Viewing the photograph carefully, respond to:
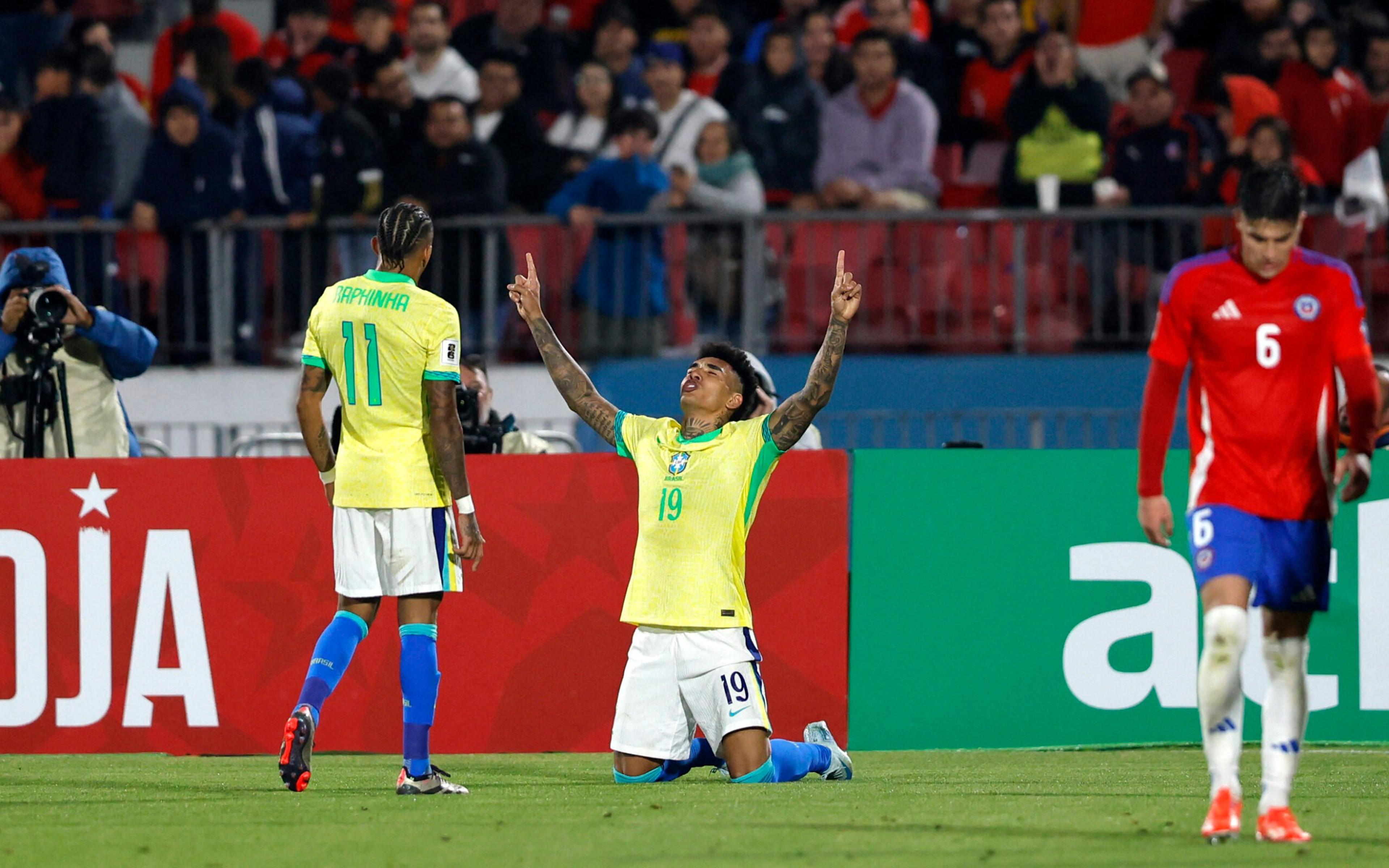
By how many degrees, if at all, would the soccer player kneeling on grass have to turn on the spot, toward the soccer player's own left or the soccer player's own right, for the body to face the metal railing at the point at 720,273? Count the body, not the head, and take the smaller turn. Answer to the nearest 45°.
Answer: approximately 135° to the soccer player's own right

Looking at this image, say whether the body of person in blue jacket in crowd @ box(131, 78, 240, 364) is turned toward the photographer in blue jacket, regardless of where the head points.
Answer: yes

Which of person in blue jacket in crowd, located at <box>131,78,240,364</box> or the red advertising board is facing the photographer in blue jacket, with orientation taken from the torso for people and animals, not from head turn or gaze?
the person in blue jacket in crowd

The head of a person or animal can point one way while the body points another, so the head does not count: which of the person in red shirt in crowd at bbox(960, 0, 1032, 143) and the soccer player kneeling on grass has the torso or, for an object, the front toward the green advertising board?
the person in red shirt in crowd

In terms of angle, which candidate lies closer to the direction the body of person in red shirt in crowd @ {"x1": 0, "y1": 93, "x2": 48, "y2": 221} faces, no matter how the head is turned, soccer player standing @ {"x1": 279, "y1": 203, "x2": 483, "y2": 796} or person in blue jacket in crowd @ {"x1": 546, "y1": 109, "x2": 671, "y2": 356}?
the soccer player standing

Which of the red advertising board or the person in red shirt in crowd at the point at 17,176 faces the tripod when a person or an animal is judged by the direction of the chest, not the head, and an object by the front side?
the person in red shirt in crowd
